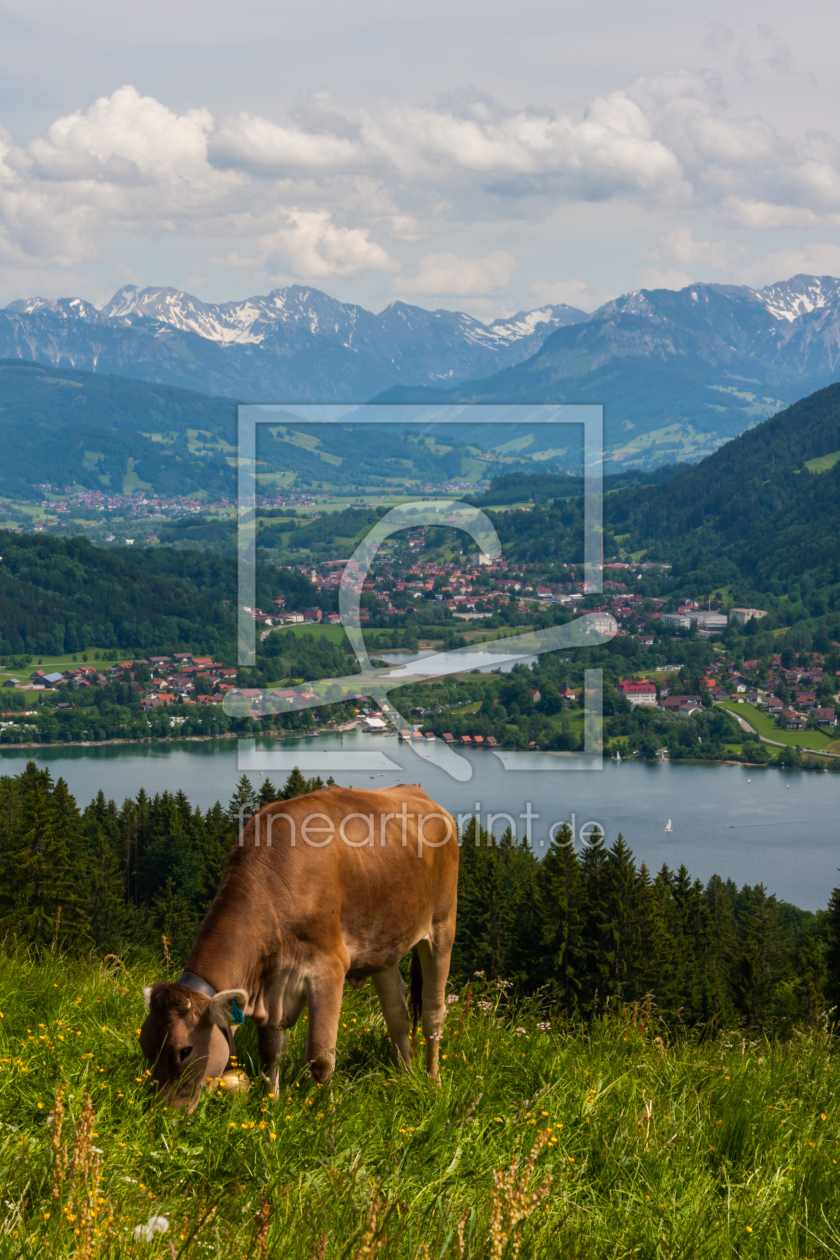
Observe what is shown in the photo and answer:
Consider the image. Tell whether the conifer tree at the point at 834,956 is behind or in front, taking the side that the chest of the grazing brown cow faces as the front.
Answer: behind

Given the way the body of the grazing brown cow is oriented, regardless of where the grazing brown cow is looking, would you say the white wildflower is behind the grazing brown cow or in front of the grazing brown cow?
in front

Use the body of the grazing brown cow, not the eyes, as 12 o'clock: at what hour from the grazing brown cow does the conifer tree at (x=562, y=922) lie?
The conifer tree is roughly at 5 o'clock from the grazing brown cow.

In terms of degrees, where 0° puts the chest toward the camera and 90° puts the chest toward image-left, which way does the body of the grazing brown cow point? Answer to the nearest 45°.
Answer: approximately 45°

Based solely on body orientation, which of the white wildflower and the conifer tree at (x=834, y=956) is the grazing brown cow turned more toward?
the white wildflower
